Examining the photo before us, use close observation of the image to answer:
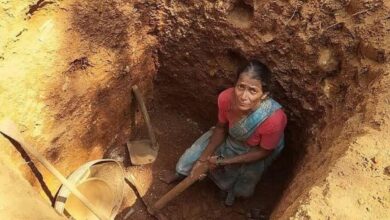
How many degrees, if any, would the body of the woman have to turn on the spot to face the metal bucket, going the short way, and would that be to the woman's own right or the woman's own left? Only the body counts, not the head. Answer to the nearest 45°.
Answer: approximately 45° to the woman's own right
